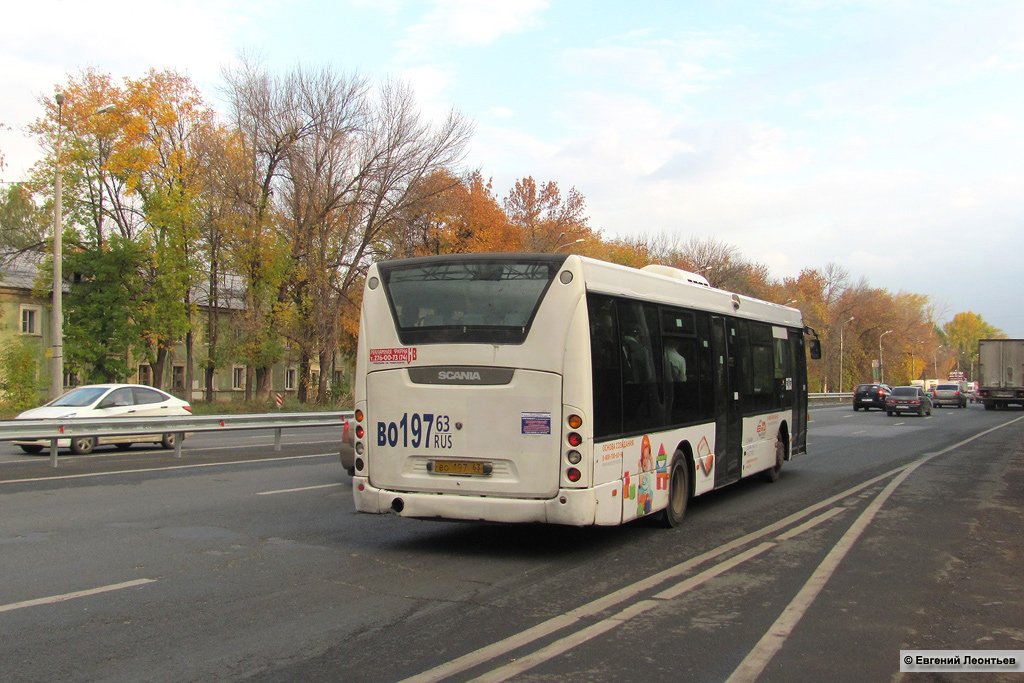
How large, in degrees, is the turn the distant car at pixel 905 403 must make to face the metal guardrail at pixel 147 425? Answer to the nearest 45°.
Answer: approximately 180°

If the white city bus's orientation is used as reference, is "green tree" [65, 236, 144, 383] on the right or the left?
on its left

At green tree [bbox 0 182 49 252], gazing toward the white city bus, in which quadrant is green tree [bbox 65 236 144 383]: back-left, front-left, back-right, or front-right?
front-left

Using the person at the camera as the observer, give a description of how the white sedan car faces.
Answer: facing the viewer and to the left of the viewer

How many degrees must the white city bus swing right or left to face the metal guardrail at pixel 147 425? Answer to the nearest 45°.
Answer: approximately 90° to its left

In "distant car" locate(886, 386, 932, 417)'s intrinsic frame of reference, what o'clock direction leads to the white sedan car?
The white sedan car is roughly at 7 o'clock from the distant car.

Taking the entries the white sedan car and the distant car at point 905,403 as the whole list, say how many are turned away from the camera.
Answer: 1

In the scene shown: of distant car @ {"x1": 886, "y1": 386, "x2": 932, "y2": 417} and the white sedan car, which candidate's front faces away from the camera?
the distant car

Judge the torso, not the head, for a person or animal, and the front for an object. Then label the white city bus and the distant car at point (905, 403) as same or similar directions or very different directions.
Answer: same or similar directions

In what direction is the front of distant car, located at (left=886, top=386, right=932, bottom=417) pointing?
away from the camera

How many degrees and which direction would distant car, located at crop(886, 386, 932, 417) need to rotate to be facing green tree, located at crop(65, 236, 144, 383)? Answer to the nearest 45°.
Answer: approximately 135° to its left

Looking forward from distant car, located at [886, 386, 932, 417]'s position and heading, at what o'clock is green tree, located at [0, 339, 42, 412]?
The green tree is roughly at 8 o'clock from the distant car.

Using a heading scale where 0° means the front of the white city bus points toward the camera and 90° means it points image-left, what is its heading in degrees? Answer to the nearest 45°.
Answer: approximately 225°

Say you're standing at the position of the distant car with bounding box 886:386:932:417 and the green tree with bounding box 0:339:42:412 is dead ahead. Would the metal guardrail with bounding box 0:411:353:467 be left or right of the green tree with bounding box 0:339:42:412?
left

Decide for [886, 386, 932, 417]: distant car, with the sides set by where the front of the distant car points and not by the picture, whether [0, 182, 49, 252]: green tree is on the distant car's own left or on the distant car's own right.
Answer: on the distant car's own left

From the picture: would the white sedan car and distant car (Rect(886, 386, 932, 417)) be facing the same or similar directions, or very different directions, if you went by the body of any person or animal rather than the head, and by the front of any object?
very different directions
